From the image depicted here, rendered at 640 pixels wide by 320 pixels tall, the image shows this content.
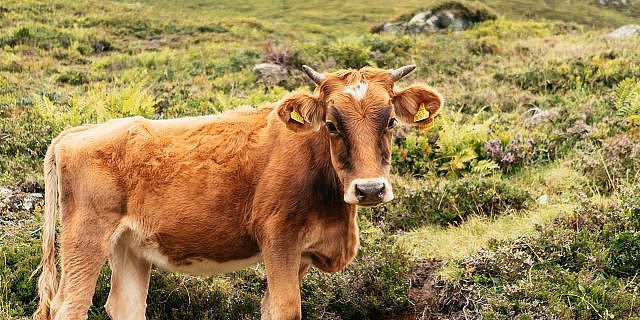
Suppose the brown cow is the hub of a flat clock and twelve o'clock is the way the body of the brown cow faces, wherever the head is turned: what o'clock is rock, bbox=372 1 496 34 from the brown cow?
The rock is roughly at 10 o'clock from the brown cow.

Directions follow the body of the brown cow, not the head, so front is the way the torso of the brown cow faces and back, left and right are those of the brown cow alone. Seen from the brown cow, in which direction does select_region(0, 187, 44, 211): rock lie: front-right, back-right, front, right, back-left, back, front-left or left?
back-left

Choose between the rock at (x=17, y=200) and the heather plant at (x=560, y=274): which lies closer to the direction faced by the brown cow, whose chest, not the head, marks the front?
the heather plant

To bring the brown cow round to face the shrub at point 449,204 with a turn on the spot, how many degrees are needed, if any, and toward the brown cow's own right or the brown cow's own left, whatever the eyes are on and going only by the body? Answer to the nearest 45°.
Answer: approximately 45° to the brown cow's own left

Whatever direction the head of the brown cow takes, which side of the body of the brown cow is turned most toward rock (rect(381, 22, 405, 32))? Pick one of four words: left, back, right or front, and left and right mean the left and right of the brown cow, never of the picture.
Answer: left

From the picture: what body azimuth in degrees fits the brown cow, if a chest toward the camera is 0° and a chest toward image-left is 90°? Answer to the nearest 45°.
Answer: approximately 270°

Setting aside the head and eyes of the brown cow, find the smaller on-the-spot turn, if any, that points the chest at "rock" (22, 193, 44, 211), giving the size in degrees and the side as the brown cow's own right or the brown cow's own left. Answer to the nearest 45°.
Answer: approximately 135° to the brown cow's own left

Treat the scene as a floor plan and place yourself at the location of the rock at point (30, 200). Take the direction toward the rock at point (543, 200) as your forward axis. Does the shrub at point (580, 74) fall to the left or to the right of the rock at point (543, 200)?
left
